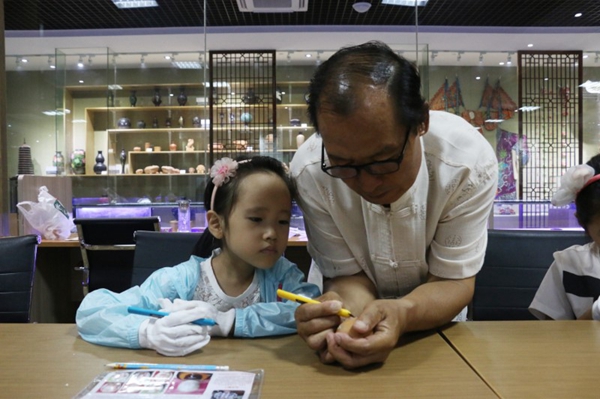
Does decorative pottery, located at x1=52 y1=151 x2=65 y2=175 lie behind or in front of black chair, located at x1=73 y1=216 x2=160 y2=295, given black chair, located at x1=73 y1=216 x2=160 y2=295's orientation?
in front

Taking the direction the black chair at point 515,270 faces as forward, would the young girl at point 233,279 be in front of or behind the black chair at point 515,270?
in front

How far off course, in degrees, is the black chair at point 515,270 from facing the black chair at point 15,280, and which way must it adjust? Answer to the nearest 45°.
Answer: approximately 45° to its right

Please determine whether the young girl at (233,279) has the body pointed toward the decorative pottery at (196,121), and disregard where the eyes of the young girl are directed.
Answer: no

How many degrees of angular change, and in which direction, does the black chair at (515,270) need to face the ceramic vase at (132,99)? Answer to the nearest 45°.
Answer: approximately 135° to its right

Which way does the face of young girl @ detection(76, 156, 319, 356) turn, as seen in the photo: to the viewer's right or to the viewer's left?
to the viewer's right

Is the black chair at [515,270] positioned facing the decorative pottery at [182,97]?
no

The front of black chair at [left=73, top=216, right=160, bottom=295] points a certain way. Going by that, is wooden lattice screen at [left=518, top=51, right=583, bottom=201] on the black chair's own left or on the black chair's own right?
on the black chair's own right
